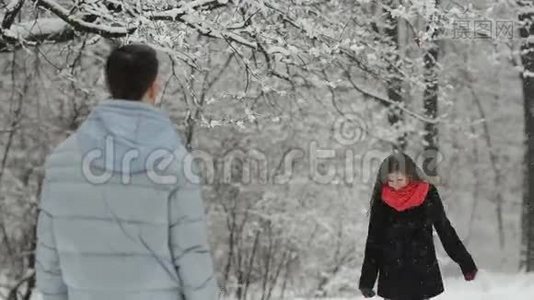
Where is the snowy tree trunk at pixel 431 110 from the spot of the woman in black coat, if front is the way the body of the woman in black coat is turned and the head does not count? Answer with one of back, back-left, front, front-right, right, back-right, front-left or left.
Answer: back

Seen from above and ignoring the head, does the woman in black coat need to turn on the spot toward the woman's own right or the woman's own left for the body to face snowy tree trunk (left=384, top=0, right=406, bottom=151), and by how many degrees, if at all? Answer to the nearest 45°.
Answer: approximately 180°

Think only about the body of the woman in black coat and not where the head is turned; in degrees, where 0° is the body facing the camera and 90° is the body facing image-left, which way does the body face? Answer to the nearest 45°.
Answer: approximately 0°
